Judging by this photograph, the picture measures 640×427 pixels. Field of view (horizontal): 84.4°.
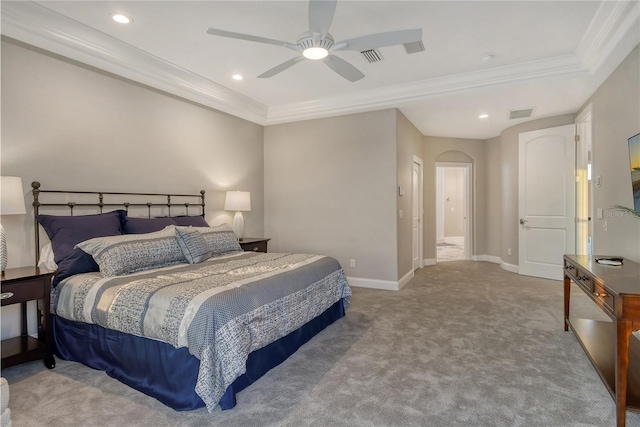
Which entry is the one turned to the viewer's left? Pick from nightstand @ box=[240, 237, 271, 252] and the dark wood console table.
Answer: the dark wood console table

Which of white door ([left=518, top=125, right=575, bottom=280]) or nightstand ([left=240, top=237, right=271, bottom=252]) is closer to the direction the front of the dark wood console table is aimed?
the nightstand

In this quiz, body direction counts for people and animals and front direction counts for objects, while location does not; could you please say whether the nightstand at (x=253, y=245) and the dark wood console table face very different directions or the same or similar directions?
very different directions

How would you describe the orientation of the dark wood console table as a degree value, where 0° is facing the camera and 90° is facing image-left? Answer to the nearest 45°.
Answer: approximately 90°

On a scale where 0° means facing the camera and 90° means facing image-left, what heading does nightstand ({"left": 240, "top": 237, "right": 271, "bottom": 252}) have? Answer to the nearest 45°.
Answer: approximately 315°

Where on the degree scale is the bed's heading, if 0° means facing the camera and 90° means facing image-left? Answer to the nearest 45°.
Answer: approximately 315°

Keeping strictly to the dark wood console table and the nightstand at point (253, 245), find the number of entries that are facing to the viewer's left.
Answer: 1

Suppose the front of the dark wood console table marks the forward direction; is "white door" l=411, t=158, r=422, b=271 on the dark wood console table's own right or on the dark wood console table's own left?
on the dark wood console table's own right

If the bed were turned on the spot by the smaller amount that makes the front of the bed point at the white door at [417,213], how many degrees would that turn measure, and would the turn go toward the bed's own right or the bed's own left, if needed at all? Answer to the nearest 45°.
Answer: approximately 90° to the bed's own left

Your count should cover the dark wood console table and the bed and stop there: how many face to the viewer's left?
1
